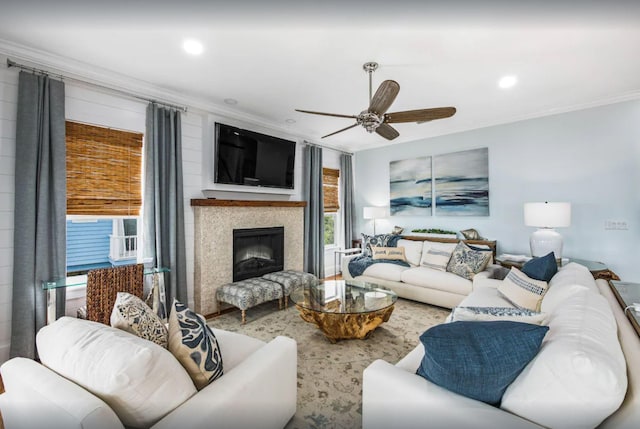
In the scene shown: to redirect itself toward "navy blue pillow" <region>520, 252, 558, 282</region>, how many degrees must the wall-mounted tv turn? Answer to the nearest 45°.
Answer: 0° — it already faces it

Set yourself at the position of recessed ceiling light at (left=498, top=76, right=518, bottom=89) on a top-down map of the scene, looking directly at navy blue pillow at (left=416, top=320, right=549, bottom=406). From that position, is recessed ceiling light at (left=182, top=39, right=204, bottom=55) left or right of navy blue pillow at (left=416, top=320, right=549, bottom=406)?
right

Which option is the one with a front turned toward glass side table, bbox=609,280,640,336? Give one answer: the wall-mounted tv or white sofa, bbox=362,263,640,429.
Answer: the wall-mounted tv

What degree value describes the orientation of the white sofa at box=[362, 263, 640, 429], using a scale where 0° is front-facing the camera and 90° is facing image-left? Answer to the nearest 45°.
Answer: approximately 90°

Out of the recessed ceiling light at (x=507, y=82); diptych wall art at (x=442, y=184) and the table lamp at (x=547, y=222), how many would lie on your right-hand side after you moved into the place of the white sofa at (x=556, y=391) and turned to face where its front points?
3

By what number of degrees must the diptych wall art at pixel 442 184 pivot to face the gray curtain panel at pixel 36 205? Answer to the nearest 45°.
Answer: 0° — it already faces it

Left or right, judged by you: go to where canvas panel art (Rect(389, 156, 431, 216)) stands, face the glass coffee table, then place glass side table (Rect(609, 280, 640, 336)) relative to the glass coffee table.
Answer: left

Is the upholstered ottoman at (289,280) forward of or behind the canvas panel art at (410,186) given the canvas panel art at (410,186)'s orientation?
forward

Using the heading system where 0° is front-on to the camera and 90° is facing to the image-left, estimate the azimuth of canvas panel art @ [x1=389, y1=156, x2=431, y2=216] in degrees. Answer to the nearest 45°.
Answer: approximately 45°

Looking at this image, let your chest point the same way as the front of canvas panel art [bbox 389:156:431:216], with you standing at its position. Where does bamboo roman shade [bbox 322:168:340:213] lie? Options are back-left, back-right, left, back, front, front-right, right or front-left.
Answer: front-right

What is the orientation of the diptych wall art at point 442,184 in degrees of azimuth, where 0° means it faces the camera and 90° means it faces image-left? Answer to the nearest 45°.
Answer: approximately 45°

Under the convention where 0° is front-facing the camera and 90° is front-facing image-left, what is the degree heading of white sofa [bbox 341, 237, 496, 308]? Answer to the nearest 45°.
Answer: approximately 45°

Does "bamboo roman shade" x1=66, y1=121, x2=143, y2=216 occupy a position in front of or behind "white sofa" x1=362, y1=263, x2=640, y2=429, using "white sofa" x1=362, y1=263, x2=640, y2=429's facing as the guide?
in front

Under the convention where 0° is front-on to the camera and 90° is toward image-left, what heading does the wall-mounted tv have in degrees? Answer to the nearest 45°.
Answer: approximately 315°

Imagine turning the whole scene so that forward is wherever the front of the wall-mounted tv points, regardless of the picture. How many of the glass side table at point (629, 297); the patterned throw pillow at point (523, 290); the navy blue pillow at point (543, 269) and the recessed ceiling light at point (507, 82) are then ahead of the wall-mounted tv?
4

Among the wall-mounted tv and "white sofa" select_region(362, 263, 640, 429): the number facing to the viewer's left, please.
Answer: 1
